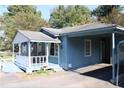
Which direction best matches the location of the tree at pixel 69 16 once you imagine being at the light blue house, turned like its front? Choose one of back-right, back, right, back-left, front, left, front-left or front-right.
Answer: back-right

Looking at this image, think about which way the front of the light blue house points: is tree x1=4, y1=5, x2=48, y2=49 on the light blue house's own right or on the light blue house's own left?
on the light blue house's own right

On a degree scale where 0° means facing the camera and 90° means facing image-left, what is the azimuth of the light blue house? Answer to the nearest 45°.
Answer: approximately 45°

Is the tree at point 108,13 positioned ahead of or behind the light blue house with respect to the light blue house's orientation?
behind
